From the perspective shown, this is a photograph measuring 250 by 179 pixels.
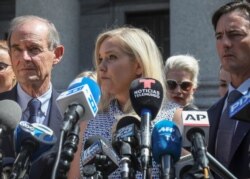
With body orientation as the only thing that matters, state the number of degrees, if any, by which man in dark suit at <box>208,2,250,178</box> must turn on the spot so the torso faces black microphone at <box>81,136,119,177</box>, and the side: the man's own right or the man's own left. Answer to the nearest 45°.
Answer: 0° — they already face it

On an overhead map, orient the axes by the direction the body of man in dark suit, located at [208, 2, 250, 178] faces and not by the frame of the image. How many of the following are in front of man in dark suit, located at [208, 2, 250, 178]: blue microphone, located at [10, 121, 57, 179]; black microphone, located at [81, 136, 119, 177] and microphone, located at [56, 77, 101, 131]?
3

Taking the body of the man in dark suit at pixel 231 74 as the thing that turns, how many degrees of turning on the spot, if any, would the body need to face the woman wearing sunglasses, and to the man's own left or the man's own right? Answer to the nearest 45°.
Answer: approximately 135° to the man's own right

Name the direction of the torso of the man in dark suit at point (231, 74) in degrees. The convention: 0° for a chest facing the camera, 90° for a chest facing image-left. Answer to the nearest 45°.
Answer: approximately 45°

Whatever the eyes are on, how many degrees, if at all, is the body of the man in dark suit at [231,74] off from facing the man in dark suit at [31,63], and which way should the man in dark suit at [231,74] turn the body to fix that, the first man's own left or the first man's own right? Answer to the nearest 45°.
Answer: approximately 45° to the first man's own right

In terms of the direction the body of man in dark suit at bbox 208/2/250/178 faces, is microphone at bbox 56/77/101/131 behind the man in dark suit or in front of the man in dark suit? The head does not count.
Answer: in front

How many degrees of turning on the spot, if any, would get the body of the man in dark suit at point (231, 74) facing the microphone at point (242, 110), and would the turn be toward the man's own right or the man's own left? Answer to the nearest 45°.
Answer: approximately 45° to the man's own left

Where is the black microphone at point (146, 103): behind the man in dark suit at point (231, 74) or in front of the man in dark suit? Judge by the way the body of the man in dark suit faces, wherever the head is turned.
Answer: in front

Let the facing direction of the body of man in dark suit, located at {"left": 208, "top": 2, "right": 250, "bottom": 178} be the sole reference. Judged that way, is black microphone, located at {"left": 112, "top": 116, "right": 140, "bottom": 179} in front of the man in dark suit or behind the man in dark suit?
in front
